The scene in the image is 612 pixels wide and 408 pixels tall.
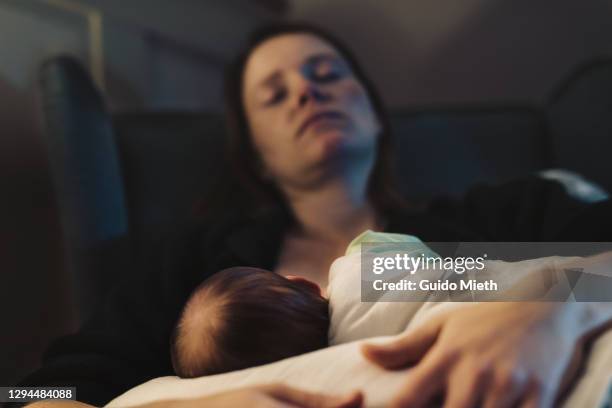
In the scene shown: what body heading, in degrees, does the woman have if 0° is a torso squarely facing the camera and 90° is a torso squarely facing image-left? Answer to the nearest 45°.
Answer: approximately 0°
